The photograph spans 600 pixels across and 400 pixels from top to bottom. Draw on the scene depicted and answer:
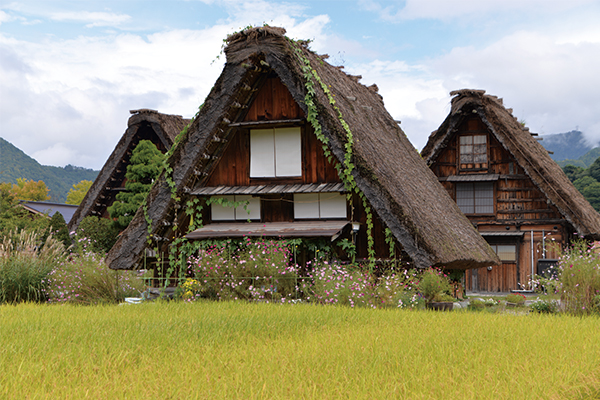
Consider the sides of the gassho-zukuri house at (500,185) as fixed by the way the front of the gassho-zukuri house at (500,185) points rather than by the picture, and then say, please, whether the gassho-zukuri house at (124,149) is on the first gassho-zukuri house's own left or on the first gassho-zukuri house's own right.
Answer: on the first gassho-zukuri house's own right

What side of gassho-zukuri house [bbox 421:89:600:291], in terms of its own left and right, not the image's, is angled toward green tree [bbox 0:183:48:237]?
right

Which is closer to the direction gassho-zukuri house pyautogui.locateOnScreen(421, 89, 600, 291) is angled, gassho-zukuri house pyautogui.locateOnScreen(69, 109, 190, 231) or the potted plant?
the potted plant

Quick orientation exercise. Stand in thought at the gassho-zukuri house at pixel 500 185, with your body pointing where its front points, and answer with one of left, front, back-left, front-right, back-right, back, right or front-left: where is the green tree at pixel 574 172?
back

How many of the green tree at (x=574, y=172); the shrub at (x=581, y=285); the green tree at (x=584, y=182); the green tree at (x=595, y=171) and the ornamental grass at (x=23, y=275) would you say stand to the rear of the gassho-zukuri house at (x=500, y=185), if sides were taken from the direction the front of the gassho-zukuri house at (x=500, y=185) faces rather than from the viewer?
3

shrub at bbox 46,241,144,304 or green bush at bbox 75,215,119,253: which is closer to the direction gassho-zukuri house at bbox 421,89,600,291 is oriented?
the shrub

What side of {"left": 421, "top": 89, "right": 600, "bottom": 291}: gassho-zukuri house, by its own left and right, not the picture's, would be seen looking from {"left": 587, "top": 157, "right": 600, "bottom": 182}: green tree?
back

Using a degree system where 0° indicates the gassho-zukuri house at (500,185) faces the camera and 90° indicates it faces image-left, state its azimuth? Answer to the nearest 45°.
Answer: approximately 0°

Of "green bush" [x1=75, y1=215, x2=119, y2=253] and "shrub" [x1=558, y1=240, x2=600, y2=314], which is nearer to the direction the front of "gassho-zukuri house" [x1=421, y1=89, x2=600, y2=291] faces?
the shrub
